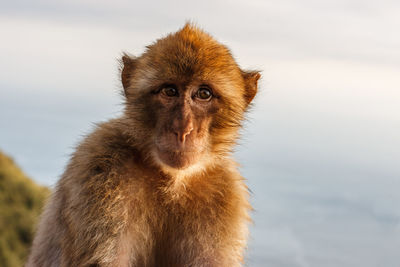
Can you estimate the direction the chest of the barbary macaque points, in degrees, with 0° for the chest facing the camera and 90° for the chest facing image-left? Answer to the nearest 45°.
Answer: approximately 315°
